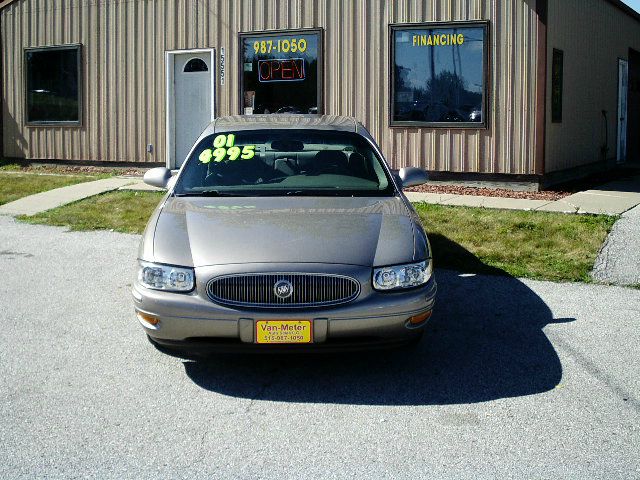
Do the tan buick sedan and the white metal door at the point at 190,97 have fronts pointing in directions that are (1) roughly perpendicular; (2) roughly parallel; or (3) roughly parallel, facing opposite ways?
roughly parallel

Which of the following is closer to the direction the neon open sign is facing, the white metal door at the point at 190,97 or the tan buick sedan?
the tan buick sedan

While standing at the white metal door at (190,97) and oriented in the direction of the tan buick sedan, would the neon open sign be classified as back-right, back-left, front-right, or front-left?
front-left

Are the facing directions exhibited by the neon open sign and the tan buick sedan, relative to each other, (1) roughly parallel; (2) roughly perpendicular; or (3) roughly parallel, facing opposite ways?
roughly parallel

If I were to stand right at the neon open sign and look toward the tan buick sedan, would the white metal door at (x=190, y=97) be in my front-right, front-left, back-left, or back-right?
back-right

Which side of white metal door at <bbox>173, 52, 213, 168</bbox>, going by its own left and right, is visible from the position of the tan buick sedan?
front

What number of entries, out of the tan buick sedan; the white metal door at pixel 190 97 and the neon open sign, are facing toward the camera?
3

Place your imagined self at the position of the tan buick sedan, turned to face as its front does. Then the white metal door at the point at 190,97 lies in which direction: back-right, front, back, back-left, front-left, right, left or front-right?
back

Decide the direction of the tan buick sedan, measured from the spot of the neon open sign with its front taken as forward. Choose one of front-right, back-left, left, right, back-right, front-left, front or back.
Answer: front

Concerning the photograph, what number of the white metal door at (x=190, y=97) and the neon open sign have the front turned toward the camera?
2

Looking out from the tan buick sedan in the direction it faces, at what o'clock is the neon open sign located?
The neon open sign is roughly at 6 o'clock from the tan buick sedan.

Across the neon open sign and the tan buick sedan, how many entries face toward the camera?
2

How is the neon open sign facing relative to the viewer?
toward the camera

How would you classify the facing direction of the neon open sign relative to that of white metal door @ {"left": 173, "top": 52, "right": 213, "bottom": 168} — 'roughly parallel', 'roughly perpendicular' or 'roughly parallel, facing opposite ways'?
roughly parallel

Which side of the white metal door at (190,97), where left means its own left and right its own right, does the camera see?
front
